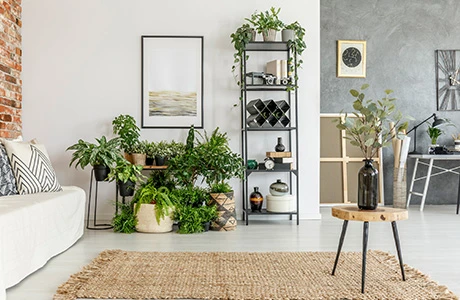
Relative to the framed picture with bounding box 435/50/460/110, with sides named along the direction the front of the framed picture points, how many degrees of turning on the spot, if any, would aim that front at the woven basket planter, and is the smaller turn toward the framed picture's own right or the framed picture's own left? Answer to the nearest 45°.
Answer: approximately 45° to the framed picture's own right

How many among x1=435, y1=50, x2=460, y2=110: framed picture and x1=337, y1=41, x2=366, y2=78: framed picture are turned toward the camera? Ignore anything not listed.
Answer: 2

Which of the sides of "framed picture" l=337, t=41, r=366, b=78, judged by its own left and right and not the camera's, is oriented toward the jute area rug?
front

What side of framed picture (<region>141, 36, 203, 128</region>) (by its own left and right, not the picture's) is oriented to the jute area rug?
front

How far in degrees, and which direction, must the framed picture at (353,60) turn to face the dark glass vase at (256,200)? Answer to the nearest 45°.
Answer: approximately 45° to its right

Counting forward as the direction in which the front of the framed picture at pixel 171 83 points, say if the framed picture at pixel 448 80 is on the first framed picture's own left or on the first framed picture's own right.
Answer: on the first framed picture's own left

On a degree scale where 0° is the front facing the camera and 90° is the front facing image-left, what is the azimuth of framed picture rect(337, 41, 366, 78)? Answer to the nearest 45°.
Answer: approximately 0°

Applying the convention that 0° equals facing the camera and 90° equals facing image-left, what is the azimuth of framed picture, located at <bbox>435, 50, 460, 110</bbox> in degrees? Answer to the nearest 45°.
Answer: approximately 0°

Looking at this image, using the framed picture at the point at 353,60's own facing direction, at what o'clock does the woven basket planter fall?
The woven basket planter is roughly at 1 o'clock from the framed picture.

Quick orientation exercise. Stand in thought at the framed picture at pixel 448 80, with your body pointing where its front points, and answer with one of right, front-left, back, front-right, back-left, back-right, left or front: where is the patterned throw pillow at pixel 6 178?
front-right

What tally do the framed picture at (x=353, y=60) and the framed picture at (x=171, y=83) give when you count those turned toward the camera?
2

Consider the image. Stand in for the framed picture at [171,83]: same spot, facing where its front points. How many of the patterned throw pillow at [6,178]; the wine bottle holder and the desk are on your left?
2
